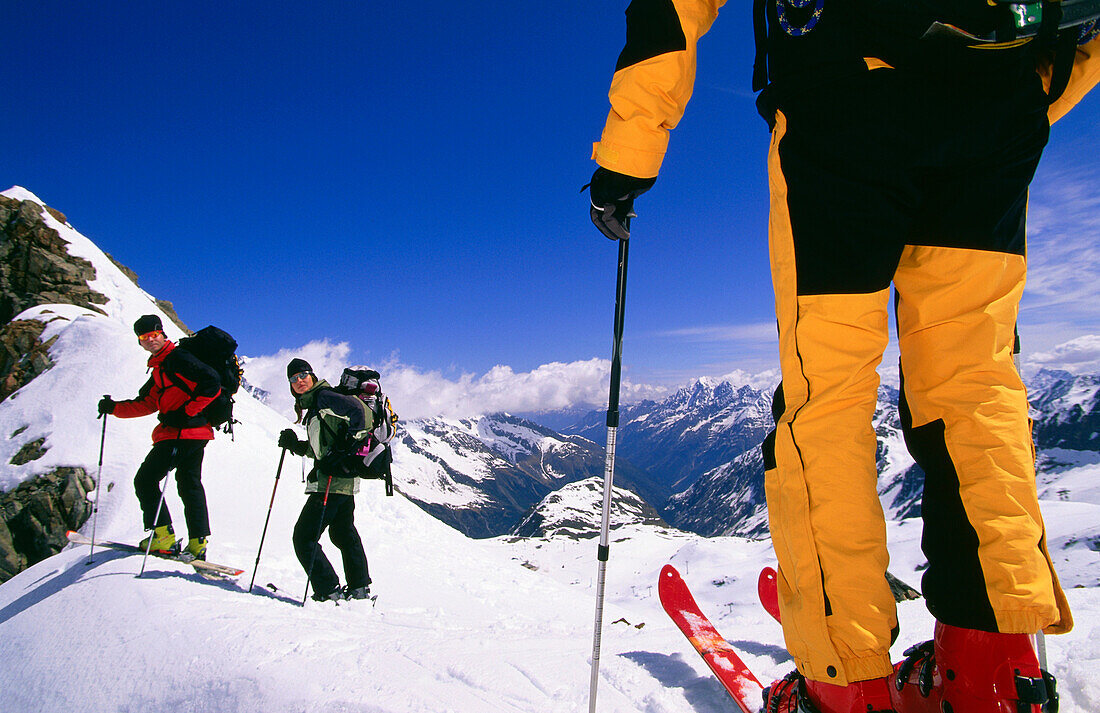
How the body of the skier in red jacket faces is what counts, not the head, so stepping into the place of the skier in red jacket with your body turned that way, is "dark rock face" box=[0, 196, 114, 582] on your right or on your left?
on your right

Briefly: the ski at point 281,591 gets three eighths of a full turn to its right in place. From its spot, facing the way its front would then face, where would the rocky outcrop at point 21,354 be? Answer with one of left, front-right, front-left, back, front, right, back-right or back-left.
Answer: left

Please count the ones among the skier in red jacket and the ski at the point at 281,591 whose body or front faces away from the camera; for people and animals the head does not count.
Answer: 0

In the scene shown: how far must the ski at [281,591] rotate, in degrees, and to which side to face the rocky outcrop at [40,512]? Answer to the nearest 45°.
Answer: approximately 45° to its right

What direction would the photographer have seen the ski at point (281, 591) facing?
facing to the left of the viewer

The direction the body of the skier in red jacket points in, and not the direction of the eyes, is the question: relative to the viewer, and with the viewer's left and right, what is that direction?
facing the viewer and to the left of the viewer
